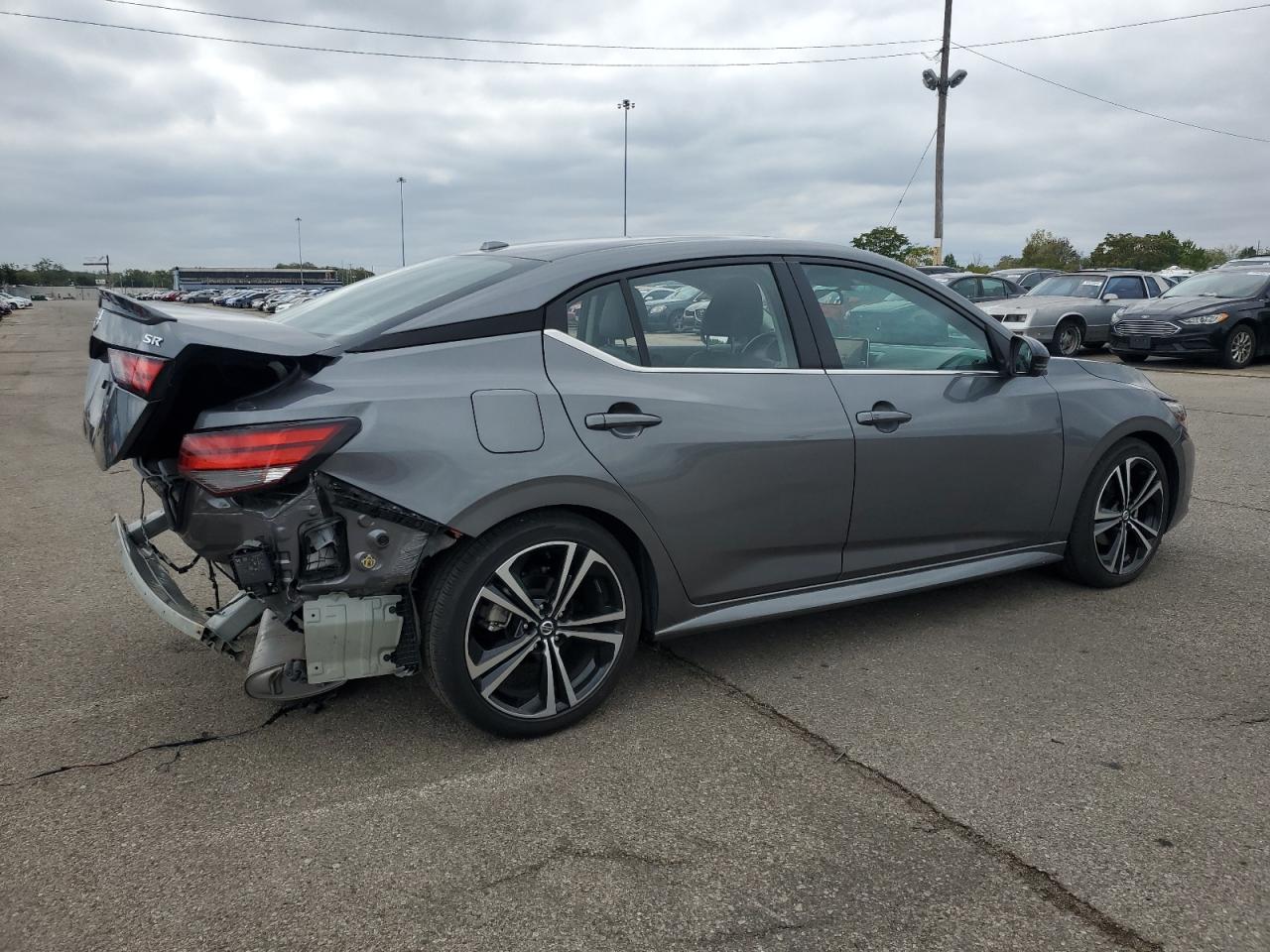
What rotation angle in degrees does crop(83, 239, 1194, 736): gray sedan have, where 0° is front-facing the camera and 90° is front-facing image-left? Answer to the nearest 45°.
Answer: approximately 225°

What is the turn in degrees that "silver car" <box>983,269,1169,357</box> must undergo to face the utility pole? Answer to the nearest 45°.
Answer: approximately 135° to its right

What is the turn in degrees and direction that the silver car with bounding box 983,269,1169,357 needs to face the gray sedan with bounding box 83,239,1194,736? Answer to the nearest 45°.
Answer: approximately 45° to its left

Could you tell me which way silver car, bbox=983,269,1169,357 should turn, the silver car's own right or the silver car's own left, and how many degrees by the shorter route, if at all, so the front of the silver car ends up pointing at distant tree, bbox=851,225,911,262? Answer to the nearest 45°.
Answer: approximately 135° to the silver car's own right

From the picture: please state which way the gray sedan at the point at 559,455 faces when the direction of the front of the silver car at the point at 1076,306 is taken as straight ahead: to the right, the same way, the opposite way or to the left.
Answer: the opposite way

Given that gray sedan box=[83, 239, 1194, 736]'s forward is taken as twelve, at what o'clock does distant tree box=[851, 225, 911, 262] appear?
The distant tree is roughly at 11 o'clock from the gray sedan.

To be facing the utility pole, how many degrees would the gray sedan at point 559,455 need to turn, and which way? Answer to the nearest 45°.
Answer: approximately 45° to its left

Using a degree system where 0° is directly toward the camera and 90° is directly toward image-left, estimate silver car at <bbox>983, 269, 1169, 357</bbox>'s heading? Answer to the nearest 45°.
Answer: approximately 45°

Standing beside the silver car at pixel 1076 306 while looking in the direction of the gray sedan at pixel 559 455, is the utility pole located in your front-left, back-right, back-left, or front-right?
back-right
